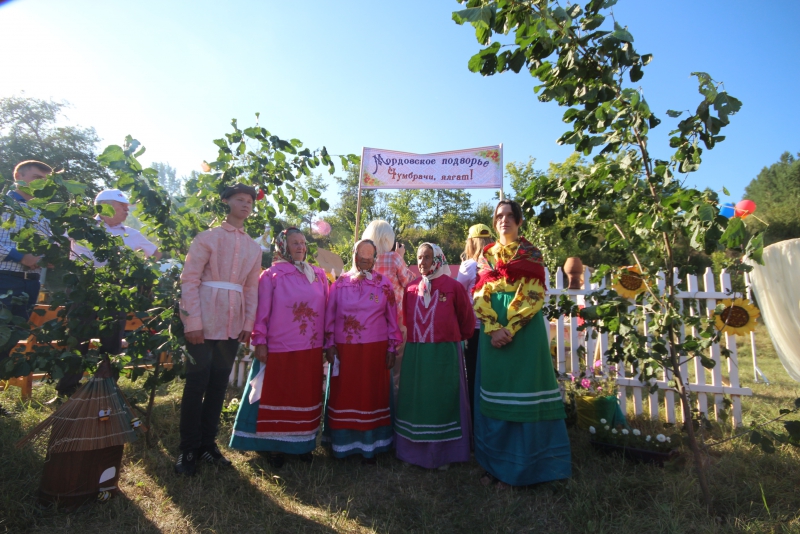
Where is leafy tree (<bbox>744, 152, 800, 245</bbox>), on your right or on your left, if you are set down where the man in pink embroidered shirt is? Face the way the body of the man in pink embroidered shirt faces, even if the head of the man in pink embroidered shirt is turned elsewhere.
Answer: on your left

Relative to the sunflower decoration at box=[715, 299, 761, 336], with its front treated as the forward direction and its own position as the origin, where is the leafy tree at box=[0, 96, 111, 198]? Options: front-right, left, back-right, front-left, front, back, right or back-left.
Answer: right

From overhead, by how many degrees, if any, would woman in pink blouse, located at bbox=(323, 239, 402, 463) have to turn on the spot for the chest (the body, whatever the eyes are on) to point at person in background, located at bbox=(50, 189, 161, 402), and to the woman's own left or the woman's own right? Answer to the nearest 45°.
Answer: approximately 90° to the woman's own right

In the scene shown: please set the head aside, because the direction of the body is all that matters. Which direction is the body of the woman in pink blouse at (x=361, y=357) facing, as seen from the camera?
toward the camera

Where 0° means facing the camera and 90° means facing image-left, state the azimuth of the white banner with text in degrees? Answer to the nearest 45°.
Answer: approximately 0°

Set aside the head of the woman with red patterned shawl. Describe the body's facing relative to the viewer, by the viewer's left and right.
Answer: facing the viewer and to the left of the viewer

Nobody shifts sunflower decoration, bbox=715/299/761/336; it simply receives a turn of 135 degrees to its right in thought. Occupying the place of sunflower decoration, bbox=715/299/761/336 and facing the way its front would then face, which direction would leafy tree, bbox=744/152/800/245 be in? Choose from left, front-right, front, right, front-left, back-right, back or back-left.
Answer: front-right

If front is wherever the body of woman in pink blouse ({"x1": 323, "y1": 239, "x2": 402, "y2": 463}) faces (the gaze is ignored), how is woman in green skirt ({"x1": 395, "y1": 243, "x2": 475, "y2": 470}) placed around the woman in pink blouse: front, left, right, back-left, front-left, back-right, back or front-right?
left

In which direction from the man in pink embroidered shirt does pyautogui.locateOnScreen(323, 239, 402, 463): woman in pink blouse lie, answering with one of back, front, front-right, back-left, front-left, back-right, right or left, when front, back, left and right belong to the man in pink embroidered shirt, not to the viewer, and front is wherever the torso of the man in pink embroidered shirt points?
front-left

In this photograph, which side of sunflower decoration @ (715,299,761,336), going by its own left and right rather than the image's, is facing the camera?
front

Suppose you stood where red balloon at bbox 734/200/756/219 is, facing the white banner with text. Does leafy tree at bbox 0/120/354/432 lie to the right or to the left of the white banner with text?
left
